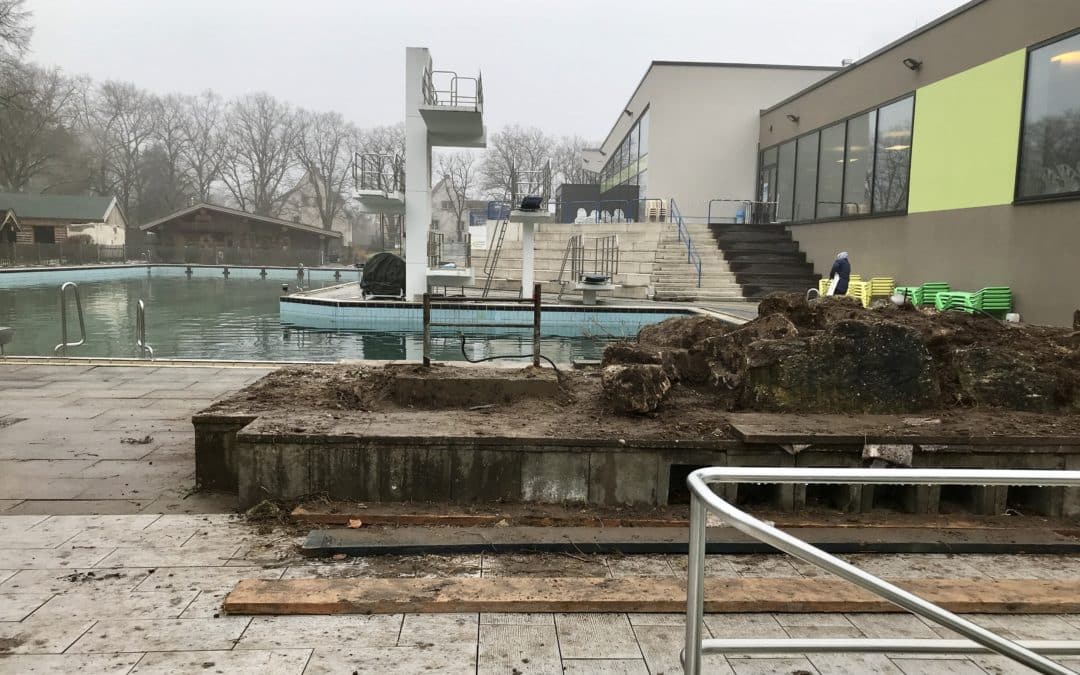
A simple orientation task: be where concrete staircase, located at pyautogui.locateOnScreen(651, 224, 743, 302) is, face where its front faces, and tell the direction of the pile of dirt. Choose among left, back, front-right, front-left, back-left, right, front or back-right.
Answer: front

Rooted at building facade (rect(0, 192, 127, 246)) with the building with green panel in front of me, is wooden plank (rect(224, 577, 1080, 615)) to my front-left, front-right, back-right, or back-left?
front-right

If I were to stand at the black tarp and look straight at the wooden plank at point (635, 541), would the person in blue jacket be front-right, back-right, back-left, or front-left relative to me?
front-left

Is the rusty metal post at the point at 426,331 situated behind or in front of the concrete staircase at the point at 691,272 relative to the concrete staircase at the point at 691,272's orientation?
in front

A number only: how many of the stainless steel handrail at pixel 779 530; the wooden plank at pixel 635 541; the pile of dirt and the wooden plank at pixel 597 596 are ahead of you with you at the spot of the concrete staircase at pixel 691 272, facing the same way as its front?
4

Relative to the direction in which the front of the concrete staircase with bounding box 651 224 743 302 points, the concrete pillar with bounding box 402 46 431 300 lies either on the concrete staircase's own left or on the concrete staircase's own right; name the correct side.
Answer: on the concrete staircase's own right

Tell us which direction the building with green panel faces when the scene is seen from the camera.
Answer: facing the viewer and to the left of the viewer

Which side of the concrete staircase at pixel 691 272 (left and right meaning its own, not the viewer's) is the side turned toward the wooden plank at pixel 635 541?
front

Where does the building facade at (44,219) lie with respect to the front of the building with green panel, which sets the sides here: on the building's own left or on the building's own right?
on the building's own right

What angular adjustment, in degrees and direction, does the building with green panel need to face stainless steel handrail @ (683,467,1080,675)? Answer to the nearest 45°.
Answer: approximately 45° to its left

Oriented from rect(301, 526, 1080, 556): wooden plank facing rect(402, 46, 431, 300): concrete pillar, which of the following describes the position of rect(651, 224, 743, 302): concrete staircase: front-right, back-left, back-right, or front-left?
front-right

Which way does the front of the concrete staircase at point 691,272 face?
toward the camera

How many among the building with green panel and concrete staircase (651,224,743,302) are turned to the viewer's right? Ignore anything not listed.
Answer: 0

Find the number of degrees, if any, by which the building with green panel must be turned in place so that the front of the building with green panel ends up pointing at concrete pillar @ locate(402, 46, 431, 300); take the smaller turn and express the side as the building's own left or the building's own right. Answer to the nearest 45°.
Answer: approximately 45° to the building's own right

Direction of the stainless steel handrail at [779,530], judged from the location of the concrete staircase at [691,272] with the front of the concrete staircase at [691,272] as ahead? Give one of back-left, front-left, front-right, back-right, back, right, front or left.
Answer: front

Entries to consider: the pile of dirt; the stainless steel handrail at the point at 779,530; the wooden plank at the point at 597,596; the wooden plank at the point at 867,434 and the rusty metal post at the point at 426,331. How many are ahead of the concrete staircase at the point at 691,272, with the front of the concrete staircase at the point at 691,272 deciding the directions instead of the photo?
5

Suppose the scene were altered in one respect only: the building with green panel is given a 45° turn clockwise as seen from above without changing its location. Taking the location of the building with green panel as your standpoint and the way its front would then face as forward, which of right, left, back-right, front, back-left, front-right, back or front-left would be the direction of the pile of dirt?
left

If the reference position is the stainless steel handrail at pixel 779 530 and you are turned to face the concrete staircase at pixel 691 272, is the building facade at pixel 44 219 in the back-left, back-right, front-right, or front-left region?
front-left
